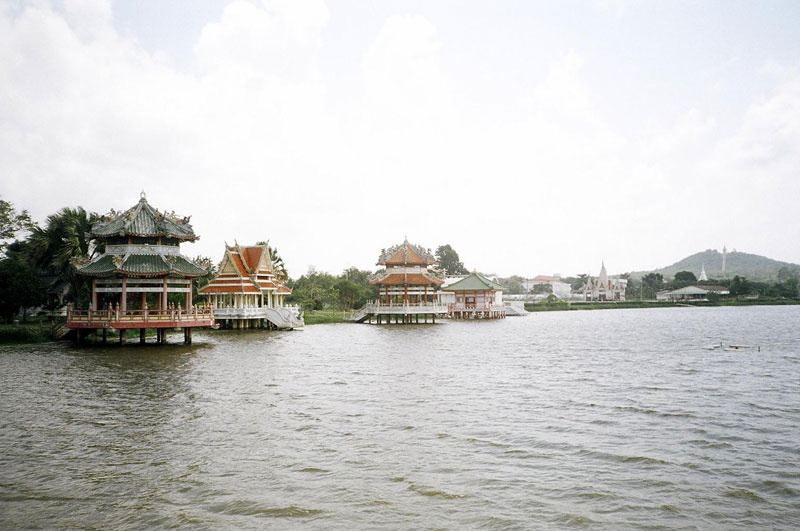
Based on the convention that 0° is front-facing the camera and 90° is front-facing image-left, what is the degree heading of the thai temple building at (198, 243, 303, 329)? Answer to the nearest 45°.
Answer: approximately 315°

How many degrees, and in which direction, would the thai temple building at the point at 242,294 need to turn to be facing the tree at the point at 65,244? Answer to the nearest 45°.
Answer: approximately 90° to its right

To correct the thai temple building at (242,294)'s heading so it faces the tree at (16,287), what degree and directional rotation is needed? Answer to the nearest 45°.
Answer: approximately 90° to its right

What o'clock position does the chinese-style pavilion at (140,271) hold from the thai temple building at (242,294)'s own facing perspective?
The chinese-style pavilion is roughly at 2 o'clock from the thai temple building.

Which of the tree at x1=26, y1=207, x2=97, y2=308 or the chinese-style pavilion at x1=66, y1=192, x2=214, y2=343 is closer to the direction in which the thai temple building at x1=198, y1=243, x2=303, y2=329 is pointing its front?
the chinese-style pavilion
